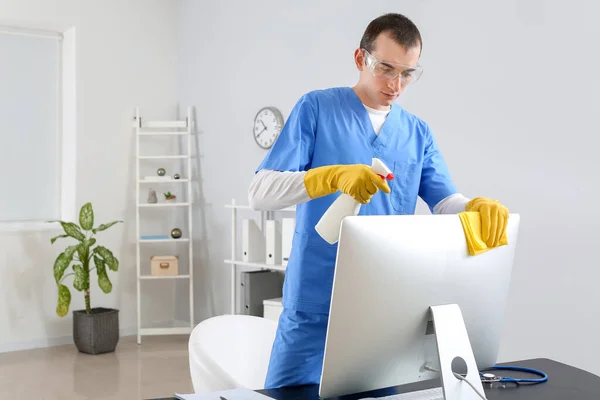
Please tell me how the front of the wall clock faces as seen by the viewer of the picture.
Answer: facing the viewer and to the left of the viewer

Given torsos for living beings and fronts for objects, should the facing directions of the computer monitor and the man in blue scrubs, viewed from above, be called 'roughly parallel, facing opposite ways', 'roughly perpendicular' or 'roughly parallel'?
roughly parallel, facing opposite ways

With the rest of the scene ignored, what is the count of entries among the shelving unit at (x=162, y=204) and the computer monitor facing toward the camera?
1

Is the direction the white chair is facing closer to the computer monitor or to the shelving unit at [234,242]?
the computer monitor

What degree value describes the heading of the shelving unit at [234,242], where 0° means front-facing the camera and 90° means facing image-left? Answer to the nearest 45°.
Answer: approximately 45°

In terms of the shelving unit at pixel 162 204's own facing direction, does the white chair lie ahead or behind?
ahead

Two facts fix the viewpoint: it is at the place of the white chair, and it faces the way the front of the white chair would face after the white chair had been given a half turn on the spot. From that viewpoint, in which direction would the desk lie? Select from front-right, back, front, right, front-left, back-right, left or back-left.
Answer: back

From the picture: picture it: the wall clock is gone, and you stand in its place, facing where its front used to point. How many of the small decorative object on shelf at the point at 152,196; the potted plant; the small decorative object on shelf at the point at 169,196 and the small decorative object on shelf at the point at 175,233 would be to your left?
0

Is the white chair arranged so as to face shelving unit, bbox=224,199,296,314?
no

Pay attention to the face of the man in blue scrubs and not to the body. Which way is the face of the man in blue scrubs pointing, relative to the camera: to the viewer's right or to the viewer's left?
to the viewer's right

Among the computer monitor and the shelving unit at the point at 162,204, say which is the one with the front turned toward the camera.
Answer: the shelving unit

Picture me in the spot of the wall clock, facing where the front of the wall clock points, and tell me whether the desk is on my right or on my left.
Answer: on my left

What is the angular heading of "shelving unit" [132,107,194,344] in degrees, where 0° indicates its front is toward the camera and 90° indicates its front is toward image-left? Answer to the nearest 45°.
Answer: approximately 0°

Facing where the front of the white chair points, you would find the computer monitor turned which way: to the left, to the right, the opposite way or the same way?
the opposite way
